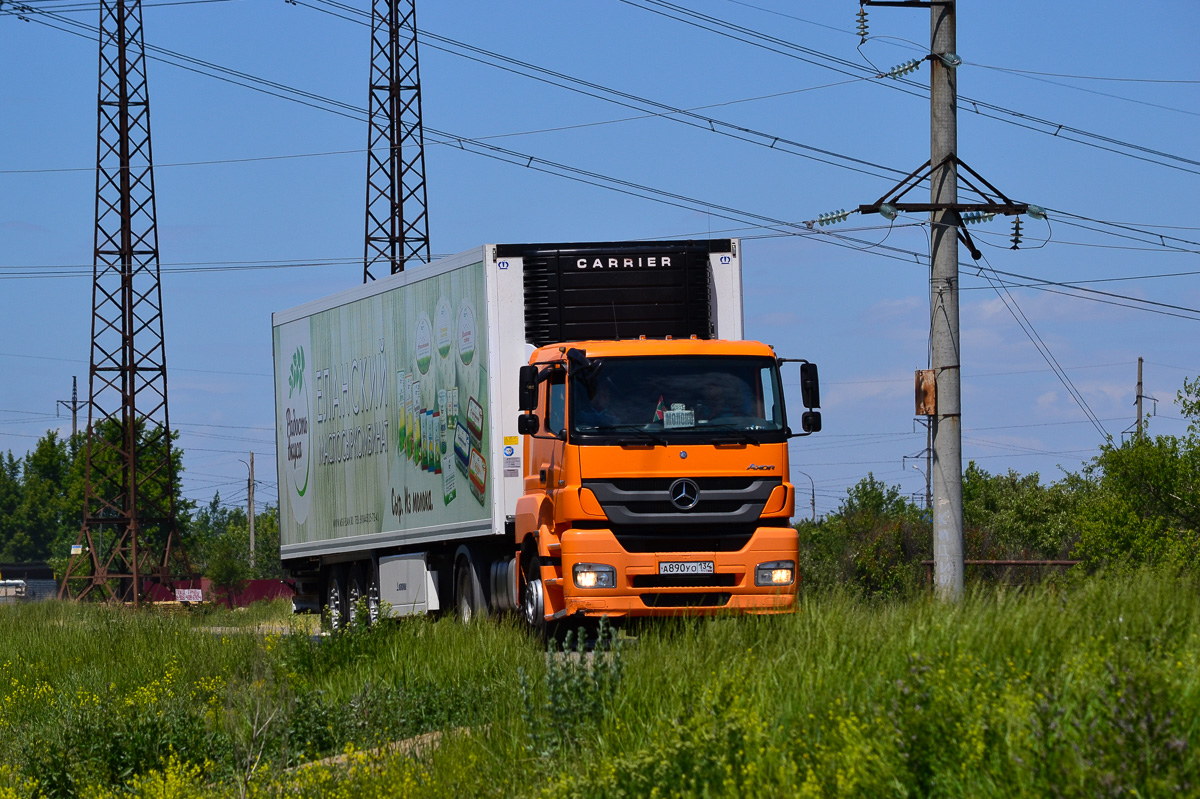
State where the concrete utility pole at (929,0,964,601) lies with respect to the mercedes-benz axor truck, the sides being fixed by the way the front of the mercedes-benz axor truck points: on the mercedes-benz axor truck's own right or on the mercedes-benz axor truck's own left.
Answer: on the mercedes-benz axor truck's own left

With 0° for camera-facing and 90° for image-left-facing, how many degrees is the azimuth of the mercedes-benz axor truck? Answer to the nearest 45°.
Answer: approximately 0°
